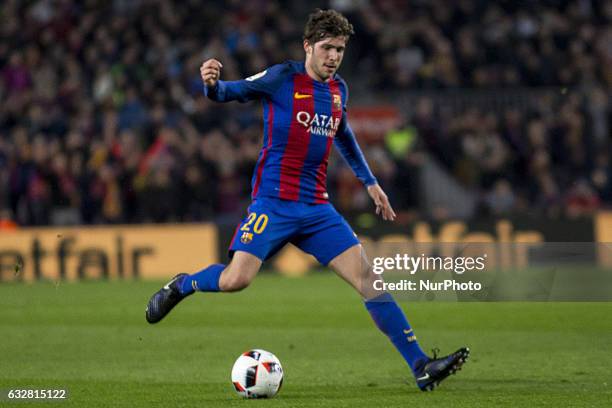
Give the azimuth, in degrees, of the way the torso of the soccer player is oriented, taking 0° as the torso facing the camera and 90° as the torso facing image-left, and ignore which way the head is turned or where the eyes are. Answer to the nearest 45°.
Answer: approximately 315°
